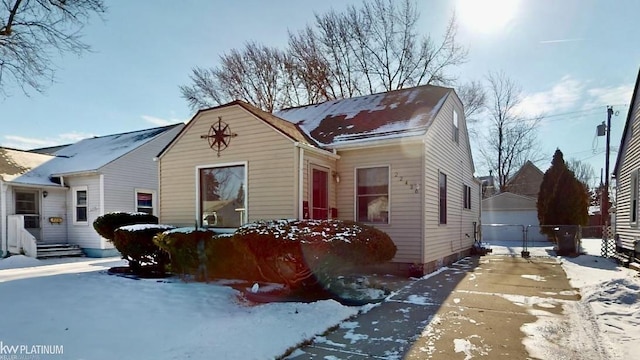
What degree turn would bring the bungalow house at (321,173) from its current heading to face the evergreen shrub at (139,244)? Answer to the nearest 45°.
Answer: approximately 45° to its right

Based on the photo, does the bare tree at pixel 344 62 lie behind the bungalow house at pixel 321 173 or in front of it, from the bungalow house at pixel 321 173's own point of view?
behind

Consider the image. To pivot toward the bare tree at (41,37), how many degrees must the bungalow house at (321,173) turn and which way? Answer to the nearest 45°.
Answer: approximately 90° to its right

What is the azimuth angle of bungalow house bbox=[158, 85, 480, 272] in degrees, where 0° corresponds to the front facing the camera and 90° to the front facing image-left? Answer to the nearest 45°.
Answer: approximately 45°

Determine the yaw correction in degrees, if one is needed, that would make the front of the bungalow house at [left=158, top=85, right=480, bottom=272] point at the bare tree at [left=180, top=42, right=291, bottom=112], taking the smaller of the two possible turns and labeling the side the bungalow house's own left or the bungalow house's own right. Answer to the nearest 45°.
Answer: approximately 135° to the bungalow house's own right

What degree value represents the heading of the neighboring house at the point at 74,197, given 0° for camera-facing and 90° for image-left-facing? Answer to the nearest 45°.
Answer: approximately 45°
